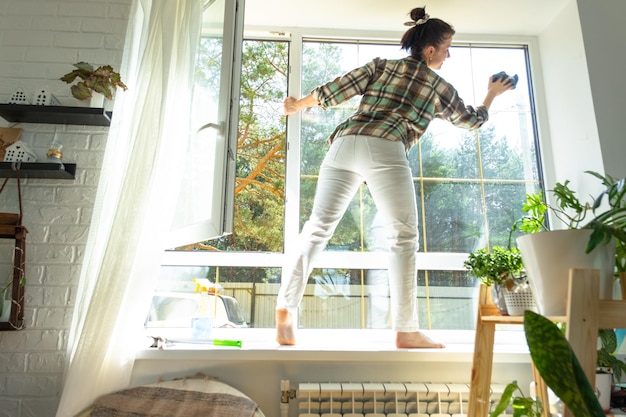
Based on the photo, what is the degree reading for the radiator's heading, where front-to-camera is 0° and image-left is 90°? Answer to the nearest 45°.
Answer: approximately 0°

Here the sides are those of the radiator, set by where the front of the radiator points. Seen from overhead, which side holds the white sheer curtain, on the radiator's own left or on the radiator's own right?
on the radiator's own right

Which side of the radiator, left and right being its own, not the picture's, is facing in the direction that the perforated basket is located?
left

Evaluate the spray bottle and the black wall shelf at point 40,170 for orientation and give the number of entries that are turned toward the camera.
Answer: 1

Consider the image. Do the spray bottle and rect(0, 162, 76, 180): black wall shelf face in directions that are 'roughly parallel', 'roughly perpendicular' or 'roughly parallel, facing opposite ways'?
roughly perpendicular

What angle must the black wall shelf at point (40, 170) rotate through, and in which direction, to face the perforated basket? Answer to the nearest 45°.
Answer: approximately 45° to its left
